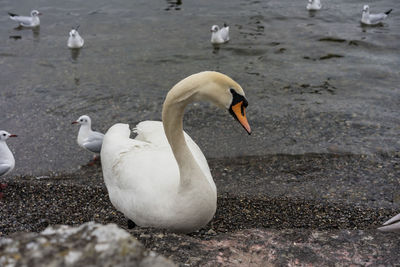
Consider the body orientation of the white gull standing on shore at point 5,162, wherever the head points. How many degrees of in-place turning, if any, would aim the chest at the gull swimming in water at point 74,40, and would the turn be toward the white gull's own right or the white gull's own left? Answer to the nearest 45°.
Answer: approximately 90° to the white gull's own left

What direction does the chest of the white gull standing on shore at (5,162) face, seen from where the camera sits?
to the viewer's right

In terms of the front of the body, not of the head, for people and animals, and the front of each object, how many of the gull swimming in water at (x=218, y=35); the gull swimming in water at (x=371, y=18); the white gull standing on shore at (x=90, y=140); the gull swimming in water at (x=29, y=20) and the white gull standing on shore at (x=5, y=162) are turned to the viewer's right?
2

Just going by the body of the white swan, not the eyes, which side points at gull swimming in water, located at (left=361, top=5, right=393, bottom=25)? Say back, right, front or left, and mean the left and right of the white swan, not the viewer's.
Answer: left

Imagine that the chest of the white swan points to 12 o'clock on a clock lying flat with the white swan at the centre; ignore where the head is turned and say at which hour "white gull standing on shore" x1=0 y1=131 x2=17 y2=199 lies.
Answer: The white gull standing on shore is roughly at 6 o'clock from the white swan.

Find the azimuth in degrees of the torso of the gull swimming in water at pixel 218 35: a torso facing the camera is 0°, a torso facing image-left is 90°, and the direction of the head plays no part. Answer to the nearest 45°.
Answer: approximately 45°

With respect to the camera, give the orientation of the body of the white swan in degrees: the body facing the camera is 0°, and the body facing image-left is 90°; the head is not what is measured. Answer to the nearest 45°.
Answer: approximately 315°

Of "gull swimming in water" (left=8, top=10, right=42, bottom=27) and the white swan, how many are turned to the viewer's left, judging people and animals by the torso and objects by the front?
0

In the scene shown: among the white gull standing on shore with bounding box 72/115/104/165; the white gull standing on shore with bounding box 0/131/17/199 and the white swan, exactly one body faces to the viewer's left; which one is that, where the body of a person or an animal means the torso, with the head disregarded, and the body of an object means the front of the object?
the white gull standing on shore with bounding box 72/115/104/165

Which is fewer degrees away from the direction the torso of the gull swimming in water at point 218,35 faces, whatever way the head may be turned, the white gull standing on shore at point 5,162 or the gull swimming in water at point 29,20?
the white gull standing on shore

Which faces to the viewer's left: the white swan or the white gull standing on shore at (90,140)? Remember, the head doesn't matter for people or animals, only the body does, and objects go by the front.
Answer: the white gull standing on shore

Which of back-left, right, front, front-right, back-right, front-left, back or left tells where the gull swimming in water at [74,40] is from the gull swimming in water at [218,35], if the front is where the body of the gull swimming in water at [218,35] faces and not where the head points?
front-right

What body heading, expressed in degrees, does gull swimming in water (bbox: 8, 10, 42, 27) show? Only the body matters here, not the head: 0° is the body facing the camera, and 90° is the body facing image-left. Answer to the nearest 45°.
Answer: approximately 270°
